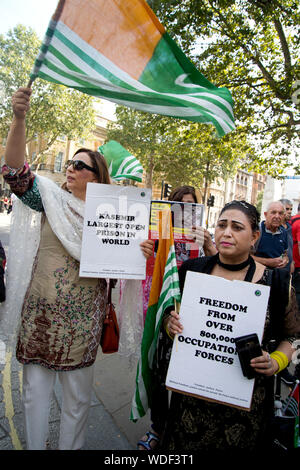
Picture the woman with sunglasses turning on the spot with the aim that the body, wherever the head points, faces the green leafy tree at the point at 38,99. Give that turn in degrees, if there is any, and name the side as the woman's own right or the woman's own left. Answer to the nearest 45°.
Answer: approximately 135° to the woman's own right

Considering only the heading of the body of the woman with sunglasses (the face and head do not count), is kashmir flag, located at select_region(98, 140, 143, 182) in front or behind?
behind

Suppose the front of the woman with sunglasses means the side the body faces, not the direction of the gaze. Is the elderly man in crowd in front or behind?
behind

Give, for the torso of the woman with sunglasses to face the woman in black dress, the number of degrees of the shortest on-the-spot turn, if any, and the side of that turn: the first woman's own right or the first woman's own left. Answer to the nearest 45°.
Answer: approximately 90° to the first woman's own left

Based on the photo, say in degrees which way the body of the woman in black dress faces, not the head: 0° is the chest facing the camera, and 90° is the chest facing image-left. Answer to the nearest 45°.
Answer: approximately 45°

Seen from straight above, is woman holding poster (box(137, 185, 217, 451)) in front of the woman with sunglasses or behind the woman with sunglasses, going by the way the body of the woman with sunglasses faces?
behind

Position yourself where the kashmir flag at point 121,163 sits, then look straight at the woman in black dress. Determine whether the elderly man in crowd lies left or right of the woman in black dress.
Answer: left
